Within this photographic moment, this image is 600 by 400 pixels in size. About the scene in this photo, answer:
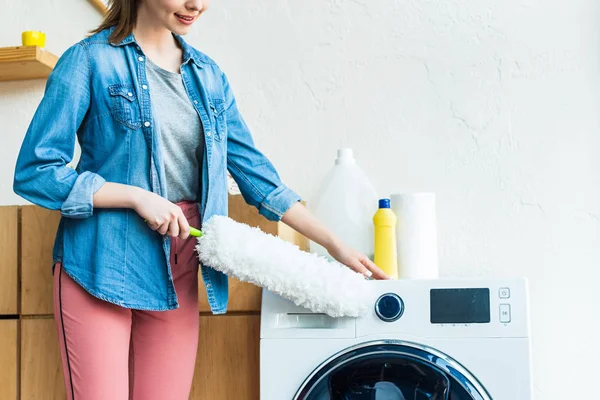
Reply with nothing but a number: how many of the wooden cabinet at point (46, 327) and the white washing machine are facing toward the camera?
2

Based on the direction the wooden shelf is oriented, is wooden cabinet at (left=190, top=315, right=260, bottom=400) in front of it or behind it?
in front

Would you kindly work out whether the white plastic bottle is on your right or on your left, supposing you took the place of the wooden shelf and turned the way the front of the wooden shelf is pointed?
on your left

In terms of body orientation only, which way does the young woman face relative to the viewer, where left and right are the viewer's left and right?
facing the viewer and to the right of the viewer

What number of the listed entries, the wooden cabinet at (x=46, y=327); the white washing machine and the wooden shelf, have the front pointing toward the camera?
3

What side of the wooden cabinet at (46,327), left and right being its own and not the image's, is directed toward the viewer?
front

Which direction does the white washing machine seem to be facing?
toward the camera

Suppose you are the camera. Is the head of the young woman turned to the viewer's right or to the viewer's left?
to the viewer's right
